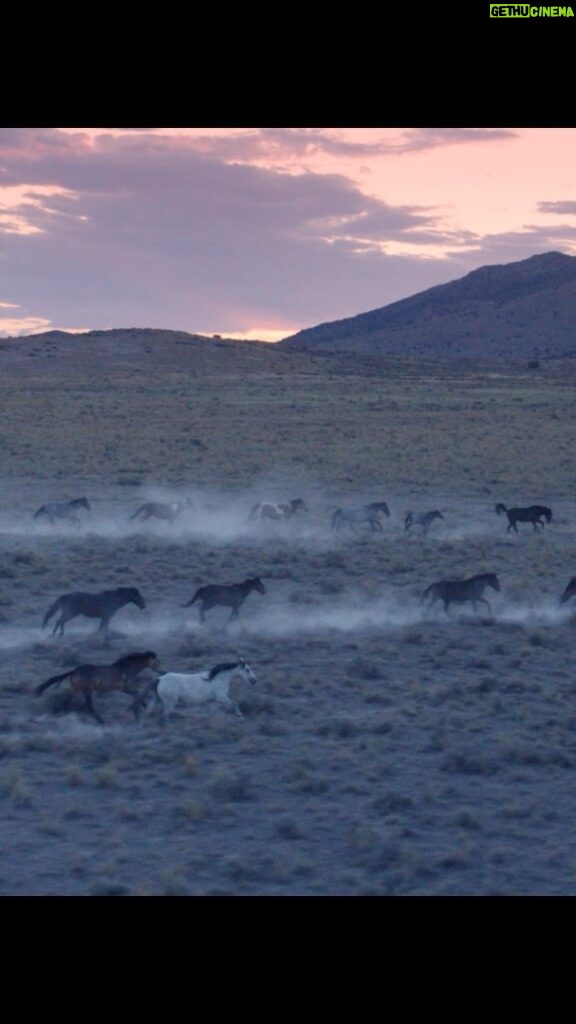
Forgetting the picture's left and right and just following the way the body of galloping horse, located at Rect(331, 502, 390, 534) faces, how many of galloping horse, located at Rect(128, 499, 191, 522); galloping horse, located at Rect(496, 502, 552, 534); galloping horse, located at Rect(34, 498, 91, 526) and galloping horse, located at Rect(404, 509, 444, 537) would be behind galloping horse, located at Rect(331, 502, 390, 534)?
2

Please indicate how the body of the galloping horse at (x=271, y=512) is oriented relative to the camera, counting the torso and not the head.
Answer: to the viewer's right

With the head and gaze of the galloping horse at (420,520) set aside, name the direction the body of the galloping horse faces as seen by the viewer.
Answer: to the viewer's right

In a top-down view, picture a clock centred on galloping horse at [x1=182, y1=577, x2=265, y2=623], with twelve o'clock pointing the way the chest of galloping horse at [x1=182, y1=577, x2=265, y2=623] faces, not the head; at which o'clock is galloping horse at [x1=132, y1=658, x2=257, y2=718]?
galloping horse at [x1=132, y1=658, x2=257, y2=718] is roughly at 3 o'clock from galloping horse at [x1=182, y1=577, x2=265, y2=623].

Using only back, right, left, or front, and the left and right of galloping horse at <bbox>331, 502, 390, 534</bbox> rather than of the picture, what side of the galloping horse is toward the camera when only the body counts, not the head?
right

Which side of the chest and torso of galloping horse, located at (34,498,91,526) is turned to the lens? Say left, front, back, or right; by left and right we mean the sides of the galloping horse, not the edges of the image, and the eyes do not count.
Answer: right

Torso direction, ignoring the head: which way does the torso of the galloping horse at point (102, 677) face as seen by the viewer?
to the viewer's right

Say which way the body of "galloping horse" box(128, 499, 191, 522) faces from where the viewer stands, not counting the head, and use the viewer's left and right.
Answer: facing to the right of the viewer

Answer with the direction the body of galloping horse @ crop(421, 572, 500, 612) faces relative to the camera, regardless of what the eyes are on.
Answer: to the viewer's right

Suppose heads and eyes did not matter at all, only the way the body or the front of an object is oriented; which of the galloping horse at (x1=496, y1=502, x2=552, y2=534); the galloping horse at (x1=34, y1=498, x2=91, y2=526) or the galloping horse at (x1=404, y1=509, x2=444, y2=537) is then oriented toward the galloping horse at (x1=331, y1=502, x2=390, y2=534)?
the galloping horse at (x1=34, y1=498, x2=91, y2=526)

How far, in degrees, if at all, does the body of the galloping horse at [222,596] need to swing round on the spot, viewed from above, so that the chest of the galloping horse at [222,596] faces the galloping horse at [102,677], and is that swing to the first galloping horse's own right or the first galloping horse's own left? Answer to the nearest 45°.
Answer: approximately 90° to the first galloping horse's own right
